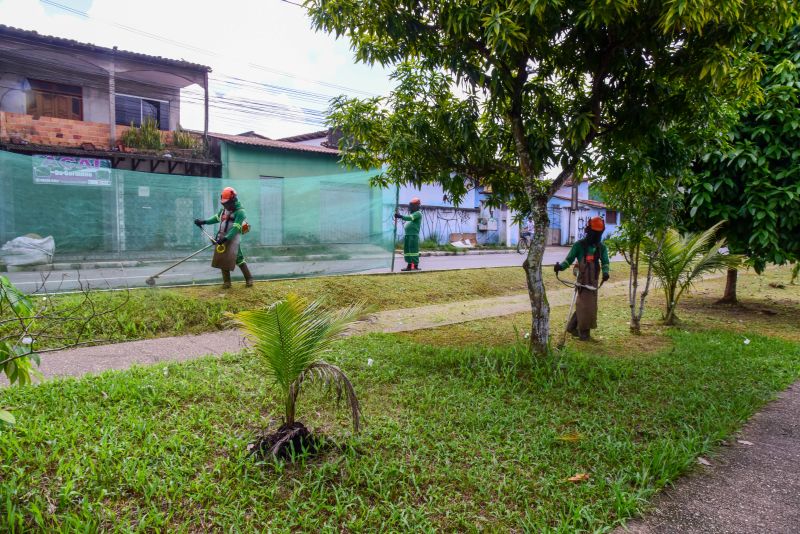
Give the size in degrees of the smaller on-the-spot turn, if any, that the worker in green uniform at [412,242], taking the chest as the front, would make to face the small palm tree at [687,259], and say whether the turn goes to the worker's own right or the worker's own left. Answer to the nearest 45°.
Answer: approximately 135° to the worker's own left

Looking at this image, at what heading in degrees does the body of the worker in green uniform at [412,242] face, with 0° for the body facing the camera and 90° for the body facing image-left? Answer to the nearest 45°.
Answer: approximately 90°

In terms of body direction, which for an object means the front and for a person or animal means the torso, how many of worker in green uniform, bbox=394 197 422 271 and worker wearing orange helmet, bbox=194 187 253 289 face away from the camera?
0

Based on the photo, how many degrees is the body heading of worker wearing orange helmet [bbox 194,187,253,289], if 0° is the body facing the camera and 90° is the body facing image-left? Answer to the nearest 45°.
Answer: approximately 45°

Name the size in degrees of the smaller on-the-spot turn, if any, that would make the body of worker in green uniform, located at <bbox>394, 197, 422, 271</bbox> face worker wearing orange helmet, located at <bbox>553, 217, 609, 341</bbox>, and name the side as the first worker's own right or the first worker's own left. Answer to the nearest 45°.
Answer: approximately 90° to the first worker's own left

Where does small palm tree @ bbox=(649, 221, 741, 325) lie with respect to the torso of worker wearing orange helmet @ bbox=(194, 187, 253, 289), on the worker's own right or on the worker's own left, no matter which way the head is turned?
on the worker's own left

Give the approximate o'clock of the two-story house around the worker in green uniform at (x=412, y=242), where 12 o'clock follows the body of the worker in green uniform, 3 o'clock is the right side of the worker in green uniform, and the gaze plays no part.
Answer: The two-story house is roughly at 1 o'clock from the worker in green uniform.

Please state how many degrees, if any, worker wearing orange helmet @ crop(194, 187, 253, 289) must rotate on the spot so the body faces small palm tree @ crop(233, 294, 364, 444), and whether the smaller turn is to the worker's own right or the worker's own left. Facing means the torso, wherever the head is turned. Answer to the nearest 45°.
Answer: approximately 45° to the worker's own left
